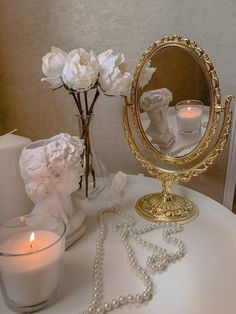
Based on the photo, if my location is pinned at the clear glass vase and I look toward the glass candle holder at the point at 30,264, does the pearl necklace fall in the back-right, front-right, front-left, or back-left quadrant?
front-left

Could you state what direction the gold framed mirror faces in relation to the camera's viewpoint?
facing the viewer and to the left of the viewer
